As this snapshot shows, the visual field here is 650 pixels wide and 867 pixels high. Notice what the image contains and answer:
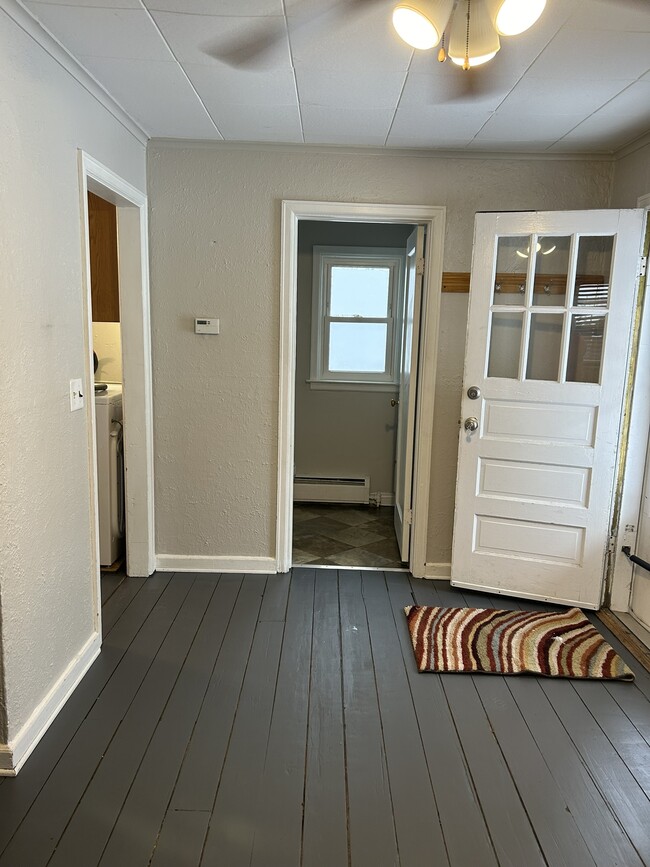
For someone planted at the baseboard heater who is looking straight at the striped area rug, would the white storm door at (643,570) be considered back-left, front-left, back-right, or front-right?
front-left

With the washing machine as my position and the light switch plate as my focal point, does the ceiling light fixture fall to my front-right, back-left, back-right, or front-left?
front-left

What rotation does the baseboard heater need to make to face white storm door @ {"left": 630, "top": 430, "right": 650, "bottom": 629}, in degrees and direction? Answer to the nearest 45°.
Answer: approximately 45° to its left

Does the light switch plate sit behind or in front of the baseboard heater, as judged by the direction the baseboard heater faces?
in front

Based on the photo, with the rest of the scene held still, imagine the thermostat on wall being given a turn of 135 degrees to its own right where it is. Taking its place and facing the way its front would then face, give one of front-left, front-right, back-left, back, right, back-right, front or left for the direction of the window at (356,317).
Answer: right

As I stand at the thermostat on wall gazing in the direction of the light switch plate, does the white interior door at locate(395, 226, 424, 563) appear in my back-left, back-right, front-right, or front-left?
back-left

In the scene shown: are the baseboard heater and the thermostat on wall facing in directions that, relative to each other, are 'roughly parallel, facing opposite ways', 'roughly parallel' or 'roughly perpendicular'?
roughly parallel

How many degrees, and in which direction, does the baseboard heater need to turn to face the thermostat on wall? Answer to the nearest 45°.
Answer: approximately 45° to its right

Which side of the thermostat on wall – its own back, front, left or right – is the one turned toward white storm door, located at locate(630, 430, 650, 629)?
left

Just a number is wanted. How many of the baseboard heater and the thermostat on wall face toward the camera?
2

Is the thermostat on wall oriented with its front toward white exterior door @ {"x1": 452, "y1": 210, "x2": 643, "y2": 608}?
no

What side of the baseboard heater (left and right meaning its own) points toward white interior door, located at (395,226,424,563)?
front

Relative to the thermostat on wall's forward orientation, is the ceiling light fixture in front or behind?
in front

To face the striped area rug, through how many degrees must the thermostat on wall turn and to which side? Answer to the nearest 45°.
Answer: approximately 45° to its left

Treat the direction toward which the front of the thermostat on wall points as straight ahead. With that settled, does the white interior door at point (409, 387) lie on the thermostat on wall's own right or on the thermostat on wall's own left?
on the thermostat on wall's own left

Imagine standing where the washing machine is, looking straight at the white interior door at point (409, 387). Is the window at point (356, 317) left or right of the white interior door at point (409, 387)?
left

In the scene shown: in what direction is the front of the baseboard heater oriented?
toward the camera
